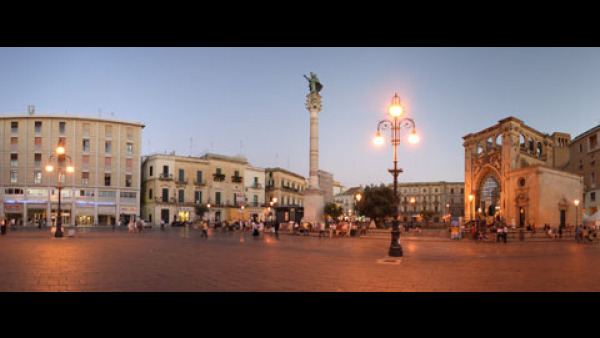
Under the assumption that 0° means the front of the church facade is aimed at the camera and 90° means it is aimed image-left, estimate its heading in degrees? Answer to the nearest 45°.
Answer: approximately 45°

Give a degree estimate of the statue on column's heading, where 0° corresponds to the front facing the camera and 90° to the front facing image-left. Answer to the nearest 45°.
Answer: approximately 45°

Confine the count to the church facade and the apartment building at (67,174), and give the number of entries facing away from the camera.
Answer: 0

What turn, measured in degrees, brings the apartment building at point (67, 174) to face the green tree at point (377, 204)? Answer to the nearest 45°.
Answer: approximately 45° to its left

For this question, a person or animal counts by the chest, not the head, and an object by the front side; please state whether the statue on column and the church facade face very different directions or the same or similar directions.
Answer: same or similar directions

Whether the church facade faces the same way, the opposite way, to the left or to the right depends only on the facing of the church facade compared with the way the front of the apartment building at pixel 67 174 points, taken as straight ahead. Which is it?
to the right

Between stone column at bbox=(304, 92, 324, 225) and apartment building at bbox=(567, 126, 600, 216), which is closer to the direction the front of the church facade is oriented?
the stone column

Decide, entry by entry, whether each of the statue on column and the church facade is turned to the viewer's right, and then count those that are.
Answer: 0

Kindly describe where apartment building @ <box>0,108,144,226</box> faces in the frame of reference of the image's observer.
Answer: facing the viewer
